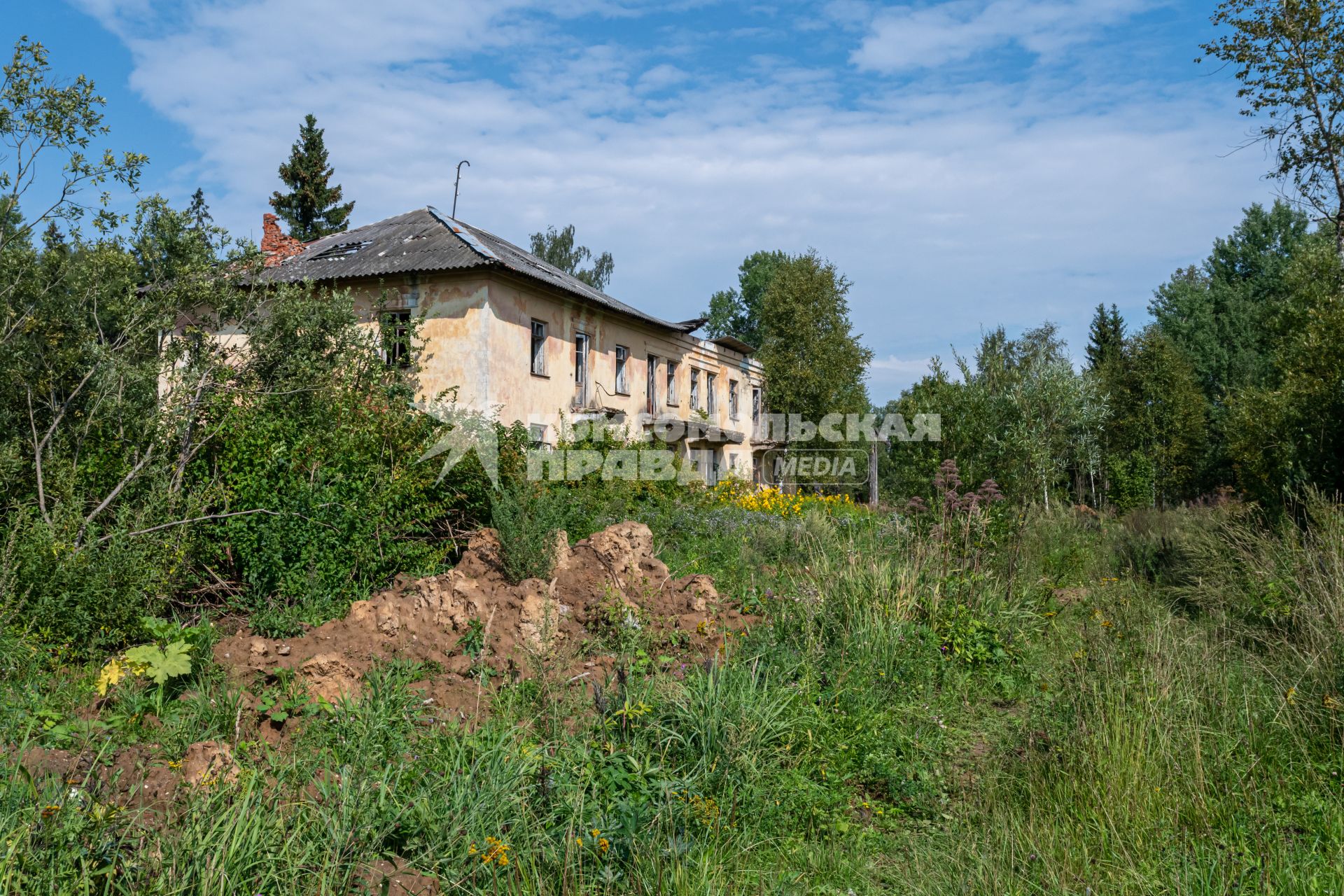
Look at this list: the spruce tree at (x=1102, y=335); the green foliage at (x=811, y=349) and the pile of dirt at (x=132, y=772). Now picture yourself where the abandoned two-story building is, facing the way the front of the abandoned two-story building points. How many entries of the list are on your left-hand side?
2

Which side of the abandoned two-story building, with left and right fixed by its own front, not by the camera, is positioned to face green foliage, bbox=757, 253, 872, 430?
left

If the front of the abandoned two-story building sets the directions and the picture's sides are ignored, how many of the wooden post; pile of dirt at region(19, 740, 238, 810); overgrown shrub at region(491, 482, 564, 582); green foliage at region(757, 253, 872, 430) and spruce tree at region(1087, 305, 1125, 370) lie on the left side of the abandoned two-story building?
3

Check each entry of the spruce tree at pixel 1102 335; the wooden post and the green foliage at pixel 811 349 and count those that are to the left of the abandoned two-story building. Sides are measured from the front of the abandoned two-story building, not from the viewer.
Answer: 3

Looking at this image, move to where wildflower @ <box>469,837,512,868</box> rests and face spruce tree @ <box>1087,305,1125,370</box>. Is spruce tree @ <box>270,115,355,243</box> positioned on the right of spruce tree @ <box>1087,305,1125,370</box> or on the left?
left

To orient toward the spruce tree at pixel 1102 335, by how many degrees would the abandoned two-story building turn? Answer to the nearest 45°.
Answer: approximately 90° to its left

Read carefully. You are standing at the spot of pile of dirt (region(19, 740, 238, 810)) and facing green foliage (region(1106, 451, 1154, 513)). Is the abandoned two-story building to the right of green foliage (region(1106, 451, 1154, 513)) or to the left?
left

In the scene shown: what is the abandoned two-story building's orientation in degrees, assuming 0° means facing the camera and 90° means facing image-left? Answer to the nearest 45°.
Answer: approximately 315°

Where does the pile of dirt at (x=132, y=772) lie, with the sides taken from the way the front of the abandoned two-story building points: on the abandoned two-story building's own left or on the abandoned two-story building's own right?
on the abandoned two-story building's own right

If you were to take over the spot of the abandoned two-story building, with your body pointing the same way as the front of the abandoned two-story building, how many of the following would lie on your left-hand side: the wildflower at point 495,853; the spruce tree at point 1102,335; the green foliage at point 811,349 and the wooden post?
3

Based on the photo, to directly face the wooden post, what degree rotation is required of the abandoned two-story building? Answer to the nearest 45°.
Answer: approximately 90° to its left
